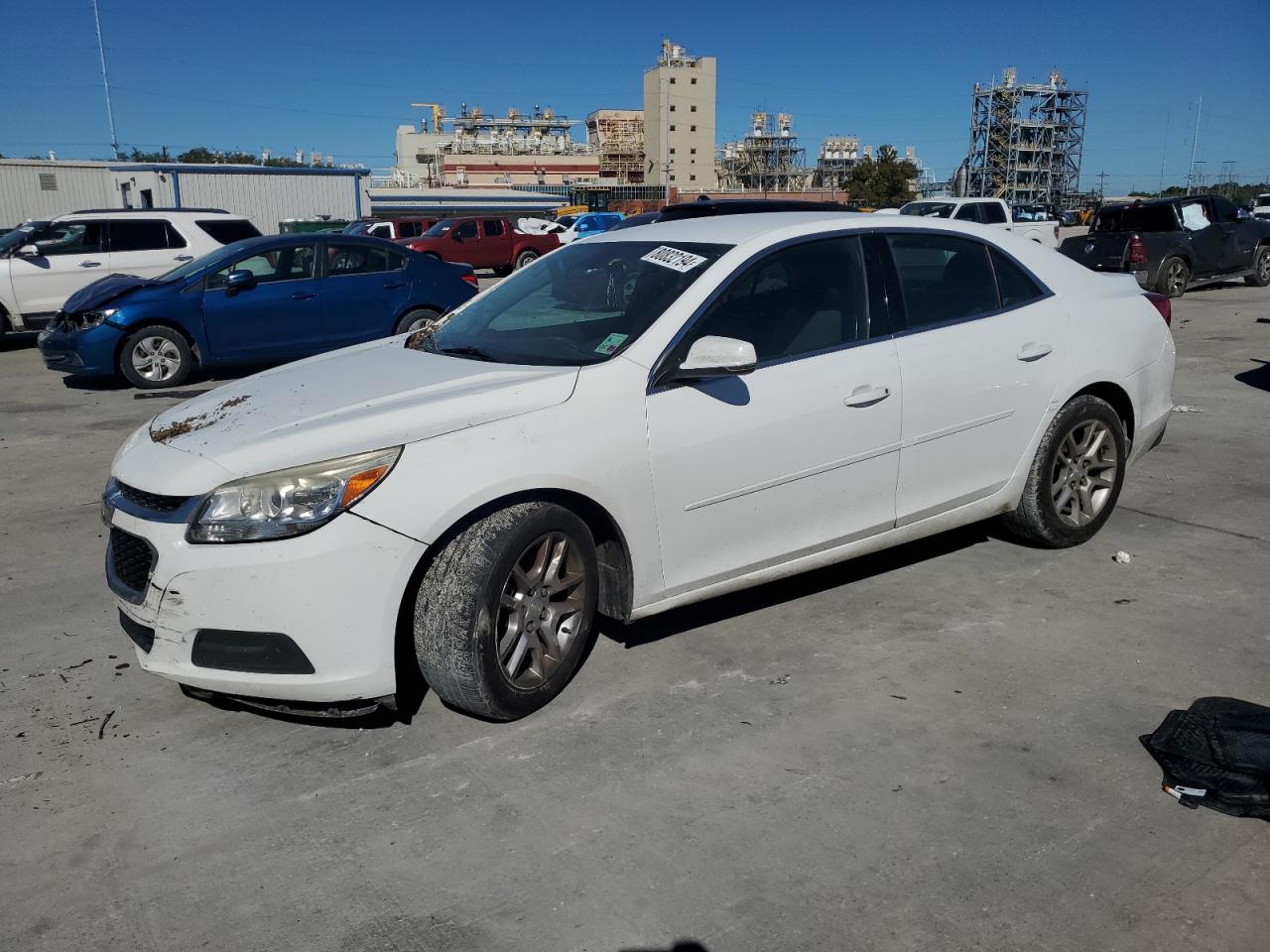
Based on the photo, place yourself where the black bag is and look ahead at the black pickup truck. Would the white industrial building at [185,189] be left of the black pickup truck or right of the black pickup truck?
left

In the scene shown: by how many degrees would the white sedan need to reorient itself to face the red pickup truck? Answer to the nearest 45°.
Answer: approximately 135° to its right

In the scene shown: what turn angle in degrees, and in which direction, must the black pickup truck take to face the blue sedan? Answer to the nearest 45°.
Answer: approximately 180°

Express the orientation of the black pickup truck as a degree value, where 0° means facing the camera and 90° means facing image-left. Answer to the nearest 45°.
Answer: approximately 225°

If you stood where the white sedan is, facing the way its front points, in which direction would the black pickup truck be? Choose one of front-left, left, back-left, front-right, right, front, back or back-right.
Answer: back
